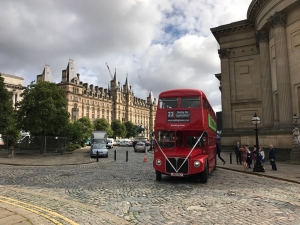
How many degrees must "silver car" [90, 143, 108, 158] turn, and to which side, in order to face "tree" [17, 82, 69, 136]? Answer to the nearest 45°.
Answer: approximately 90° to its right

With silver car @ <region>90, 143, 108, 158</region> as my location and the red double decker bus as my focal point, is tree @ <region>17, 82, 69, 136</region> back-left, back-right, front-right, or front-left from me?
back-right

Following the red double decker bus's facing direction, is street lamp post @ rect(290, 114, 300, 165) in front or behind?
behind

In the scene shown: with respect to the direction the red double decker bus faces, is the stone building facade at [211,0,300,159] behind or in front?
behind

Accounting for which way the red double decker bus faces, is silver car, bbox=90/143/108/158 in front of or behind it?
behind

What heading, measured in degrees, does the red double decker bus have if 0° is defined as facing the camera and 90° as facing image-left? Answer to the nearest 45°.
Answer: approximately 0°

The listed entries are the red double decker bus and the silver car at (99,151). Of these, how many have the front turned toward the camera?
2

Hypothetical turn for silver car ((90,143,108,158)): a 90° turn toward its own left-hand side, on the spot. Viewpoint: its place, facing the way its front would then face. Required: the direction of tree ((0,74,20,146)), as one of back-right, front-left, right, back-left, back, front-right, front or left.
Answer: back-left

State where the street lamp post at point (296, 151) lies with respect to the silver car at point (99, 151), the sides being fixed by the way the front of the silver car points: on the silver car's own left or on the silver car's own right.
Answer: on the silver car's own left
